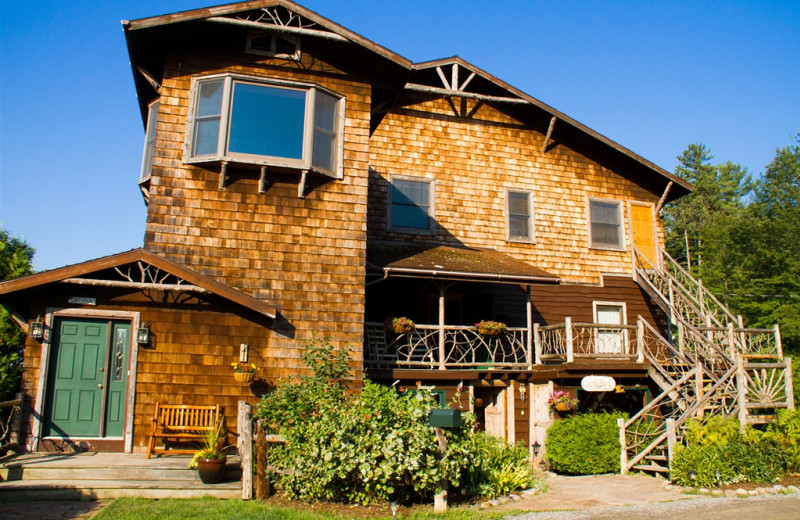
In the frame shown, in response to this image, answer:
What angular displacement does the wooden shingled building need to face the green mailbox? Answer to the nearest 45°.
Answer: approximately 45° to its left

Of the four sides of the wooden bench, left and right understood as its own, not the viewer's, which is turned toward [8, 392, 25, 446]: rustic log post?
right

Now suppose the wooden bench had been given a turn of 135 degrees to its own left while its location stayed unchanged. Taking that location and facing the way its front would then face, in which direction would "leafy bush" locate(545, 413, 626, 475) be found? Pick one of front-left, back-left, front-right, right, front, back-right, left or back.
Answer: front-right

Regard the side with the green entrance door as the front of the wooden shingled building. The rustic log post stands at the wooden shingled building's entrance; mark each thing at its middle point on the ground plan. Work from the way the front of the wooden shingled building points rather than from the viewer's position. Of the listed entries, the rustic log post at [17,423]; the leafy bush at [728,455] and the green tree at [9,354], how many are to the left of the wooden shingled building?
1

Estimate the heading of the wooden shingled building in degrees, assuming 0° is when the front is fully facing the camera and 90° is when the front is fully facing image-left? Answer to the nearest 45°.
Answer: approximately 0°

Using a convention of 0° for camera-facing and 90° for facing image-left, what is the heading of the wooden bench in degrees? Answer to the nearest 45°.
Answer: approximately 0°

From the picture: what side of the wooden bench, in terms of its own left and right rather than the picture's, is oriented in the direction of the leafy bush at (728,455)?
left

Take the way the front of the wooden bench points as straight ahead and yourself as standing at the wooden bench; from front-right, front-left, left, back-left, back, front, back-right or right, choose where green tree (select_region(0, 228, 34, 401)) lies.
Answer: back-right
